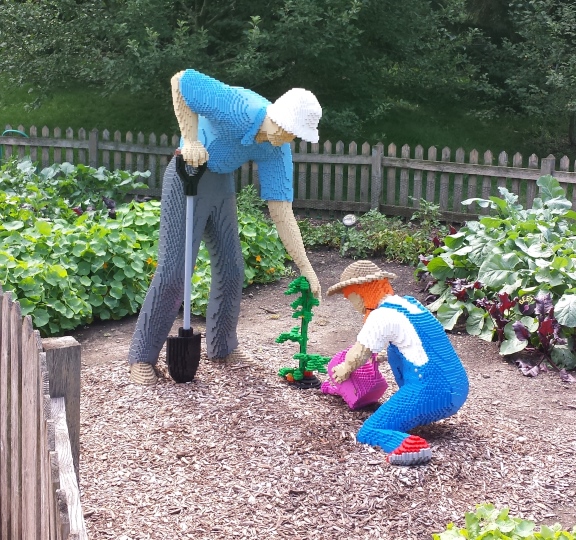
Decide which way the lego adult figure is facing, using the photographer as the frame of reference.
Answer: facing the viewer and to the right of the viewer

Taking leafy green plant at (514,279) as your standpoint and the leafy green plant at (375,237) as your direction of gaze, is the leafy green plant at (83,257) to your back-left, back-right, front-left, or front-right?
front-left

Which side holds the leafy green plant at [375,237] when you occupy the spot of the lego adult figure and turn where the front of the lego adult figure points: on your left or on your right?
on your left

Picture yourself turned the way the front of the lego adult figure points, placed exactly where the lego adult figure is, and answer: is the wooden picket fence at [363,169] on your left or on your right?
on your left

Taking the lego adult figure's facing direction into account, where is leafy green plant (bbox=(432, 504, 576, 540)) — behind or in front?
in front

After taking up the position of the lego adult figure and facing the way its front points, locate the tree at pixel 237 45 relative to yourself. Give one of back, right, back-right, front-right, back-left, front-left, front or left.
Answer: back-left

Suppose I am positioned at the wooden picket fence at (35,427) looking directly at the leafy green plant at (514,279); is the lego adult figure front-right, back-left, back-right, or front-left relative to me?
front-left

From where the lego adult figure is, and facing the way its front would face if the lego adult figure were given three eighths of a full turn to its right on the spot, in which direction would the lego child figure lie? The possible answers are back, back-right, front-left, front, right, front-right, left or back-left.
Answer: back-left
